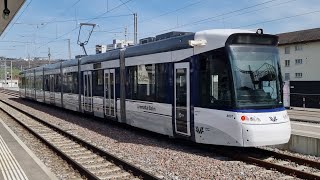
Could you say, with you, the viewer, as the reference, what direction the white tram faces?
facing the viewer and to the right of the viewer

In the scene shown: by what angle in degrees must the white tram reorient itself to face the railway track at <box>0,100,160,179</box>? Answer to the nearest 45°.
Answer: approximately 135° to its right
